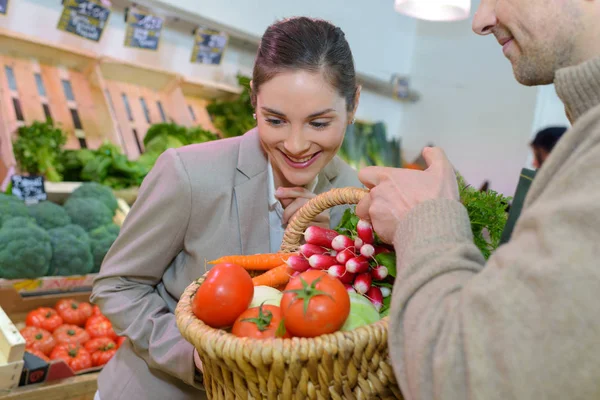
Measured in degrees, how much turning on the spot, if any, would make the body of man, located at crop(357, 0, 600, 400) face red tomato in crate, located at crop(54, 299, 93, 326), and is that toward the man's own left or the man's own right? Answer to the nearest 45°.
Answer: approximately 45° to the man's own right

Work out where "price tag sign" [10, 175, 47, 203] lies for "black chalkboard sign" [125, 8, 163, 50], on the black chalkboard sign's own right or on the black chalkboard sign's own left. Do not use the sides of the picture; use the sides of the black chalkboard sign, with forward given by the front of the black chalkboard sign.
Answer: on the black chalkboard sign's own right

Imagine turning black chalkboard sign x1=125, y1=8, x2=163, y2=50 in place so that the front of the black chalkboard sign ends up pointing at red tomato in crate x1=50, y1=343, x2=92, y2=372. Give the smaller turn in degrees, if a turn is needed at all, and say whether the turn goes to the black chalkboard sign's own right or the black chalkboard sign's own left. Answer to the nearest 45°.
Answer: approximately 45° to the black chalkboard sign's own right

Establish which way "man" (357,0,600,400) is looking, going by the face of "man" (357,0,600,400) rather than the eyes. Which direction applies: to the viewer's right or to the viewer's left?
to the viewer's left

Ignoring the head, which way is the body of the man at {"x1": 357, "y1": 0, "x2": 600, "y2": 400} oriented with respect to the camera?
to the viewer's left

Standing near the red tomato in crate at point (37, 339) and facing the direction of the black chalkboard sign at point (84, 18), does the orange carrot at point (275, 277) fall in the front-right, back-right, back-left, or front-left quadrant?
back-right

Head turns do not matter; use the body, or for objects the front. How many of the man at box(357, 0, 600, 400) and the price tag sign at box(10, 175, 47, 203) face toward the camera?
1
